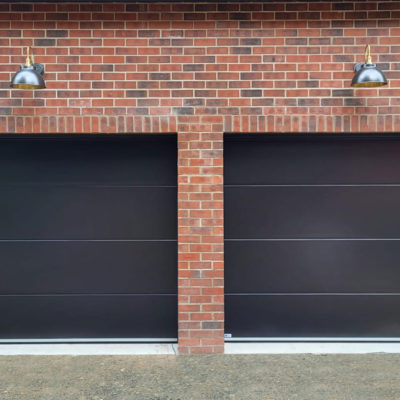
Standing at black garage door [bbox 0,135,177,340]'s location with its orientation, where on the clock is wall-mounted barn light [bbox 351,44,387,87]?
The wall-mounted barn light is roughly at 10 o'clock from the black garage door.

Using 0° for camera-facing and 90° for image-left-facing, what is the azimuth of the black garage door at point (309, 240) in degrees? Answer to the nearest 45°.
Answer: approximately 0°

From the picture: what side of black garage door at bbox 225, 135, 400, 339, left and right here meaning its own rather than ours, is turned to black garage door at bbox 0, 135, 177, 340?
right

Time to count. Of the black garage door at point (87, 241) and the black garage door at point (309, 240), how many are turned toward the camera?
2

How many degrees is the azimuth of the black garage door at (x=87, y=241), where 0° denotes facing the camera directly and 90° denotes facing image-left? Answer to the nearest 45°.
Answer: approximately 0°

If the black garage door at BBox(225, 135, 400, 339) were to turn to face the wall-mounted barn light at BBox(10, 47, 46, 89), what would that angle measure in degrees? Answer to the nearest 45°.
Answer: approximately 45° to its right
